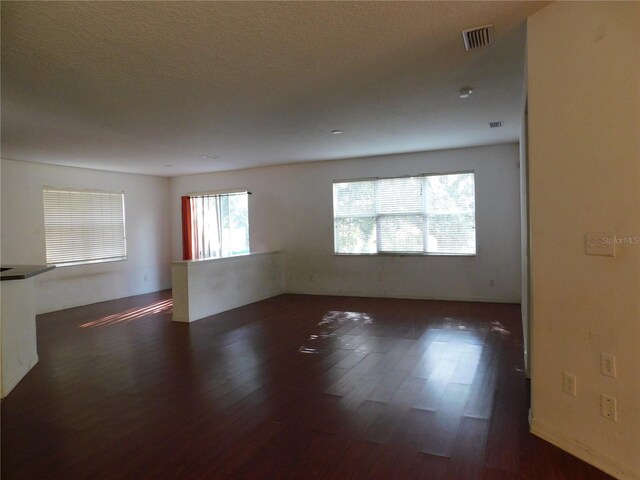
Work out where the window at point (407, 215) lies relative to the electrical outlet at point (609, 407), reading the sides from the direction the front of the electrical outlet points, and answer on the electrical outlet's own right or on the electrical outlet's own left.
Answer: on the electrical outlet's own right

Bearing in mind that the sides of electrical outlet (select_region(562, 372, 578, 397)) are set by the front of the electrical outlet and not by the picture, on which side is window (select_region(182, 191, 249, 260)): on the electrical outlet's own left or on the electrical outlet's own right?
on the electrical outlet's own right

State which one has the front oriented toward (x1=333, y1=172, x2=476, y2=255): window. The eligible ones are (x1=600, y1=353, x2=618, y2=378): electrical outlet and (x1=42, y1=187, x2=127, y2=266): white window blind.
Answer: the white window blind

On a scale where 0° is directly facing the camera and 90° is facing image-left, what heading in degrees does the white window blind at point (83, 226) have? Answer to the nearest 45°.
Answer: approximately 315°

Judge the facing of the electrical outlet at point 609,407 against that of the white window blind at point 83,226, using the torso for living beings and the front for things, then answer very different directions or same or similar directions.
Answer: very different directions

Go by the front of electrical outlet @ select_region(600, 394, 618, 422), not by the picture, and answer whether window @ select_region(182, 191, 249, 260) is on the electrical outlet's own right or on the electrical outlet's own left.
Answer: on the electrical outlet's own right

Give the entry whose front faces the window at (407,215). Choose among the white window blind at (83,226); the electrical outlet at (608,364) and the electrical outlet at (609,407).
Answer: the white window blind

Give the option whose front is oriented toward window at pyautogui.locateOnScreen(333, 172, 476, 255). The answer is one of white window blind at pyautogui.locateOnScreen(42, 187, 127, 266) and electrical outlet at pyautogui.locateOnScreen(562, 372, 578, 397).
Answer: the white window blind

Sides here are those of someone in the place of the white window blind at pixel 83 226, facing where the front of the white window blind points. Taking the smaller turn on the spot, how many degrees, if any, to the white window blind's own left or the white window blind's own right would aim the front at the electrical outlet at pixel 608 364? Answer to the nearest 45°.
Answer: approximately 45° to the white window blind's own right

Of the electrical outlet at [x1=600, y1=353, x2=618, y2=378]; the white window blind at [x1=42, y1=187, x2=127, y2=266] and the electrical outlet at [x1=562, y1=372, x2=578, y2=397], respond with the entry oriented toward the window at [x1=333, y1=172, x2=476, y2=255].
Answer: the white window blind
